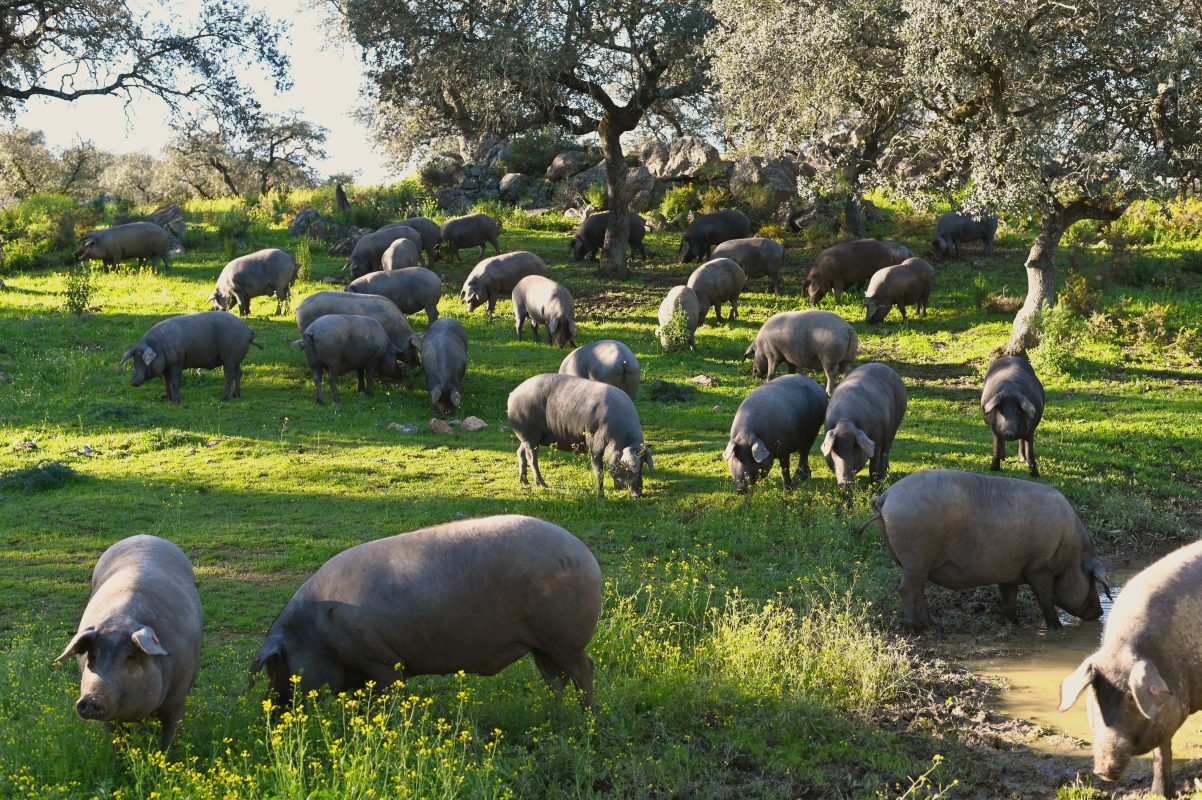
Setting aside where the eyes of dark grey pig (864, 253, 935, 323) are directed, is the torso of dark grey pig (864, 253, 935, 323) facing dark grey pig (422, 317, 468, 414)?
yes

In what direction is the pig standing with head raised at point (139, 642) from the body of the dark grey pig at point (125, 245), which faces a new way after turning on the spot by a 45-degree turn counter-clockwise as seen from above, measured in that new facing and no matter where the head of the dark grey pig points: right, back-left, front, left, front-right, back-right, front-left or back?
front-left

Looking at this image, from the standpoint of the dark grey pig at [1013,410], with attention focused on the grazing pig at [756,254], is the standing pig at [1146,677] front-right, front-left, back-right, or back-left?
back-left

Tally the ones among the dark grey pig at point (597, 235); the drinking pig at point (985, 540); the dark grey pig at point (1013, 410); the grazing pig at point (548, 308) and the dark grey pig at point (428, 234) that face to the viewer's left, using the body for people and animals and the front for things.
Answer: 2

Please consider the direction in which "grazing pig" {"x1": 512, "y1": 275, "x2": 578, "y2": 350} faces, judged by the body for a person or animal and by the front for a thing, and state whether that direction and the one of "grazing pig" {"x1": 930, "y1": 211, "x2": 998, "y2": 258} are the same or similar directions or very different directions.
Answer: very different directions

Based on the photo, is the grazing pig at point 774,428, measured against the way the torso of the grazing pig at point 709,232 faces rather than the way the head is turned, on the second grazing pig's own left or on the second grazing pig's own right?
on the second grazing pig's own left

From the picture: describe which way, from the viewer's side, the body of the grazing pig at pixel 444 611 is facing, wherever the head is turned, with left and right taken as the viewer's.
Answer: facing to the left of the viewer

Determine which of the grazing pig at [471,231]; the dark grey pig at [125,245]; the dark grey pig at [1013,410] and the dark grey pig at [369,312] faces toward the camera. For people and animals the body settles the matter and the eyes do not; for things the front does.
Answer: the dark grey pig at [1013,410]

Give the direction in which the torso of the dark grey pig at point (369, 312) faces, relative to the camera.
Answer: to the viewer's right

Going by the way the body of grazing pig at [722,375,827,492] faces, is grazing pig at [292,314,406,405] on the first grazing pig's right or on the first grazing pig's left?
on the first grazing pig's right

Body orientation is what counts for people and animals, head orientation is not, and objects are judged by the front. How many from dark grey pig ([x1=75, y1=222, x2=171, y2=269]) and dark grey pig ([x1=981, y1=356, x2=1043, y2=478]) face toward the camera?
1

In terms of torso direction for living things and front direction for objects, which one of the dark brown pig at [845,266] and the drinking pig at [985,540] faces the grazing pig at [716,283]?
the dark brown pig

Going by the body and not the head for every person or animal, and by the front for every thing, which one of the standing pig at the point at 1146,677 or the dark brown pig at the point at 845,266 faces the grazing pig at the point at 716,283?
the dark brown pig
